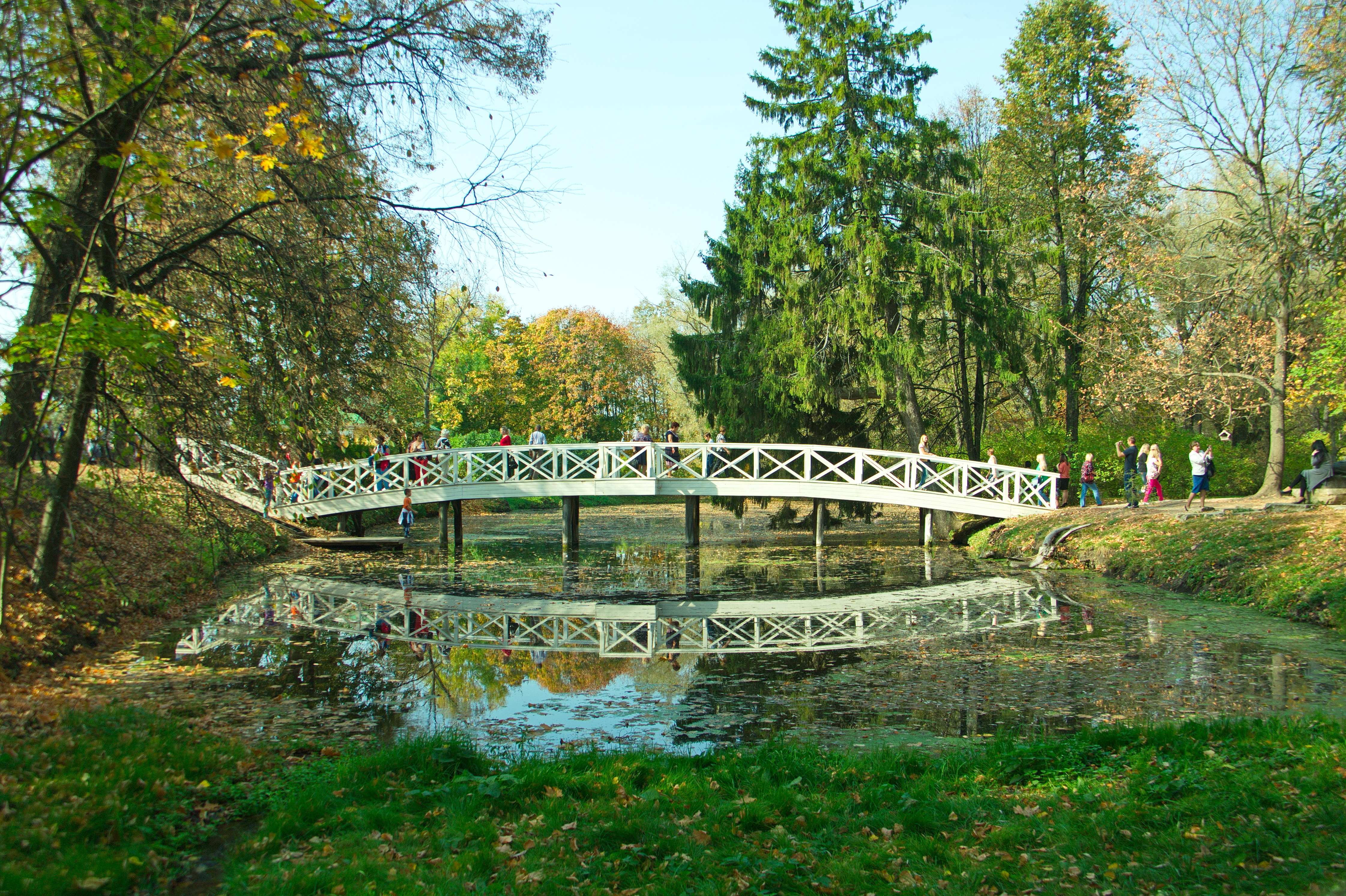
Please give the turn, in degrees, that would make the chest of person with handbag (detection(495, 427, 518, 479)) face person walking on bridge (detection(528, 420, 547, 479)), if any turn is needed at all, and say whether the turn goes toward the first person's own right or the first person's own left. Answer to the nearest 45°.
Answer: approximately 135° to the first person's own right

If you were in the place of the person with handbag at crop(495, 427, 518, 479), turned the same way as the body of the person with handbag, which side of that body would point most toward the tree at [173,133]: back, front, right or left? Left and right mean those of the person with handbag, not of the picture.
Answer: left
